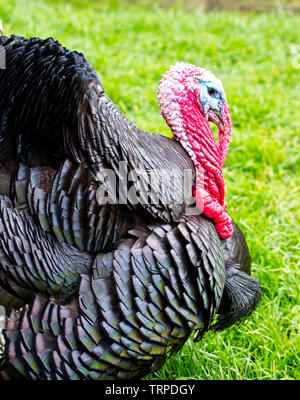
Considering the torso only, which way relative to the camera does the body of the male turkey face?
to the viewer's right
